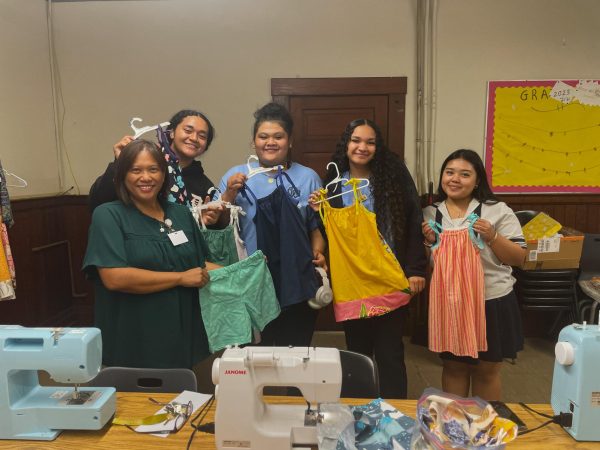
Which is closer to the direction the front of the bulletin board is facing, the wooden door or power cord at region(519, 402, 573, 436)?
the power cord
